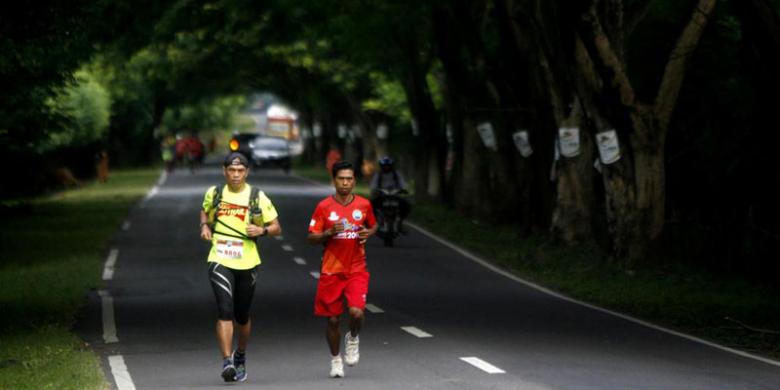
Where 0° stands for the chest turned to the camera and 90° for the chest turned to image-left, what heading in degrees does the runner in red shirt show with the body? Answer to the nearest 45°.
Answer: approximately 0°

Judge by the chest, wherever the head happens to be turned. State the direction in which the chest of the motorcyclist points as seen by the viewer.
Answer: toward the camera

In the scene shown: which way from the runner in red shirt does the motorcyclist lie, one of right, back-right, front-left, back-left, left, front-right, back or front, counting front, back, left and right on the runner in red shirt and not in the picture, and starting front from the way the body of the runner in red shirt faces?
back

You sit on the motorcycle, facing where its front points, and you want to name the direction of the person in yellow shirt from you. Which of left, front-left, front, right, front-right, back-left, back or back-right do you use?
front

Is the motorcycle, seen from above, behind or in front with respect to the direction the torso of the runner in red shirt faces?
behind

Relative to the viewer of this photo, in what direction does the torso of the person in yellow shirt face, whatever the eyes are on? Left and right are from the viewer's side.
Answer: facing the viewer

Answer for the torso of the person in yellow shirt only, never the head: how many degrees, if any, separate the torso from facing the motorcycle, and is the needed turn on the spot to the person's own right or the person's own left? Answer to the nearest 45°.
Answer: approximately 180°

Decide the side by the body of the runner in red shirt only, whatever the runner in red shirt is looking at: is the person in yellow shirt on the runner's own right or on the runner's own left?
on the runner's own right

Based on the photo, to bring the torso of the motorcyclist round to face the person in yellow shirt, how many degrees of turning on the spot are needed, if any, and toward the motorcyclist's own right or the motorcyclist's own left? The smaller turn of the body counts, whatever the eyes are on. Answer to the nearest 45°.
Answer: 0° — they already face them

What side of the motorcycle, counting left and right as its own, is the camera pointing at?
front

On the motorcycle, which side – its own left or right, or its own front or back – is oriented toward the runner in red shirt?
front
